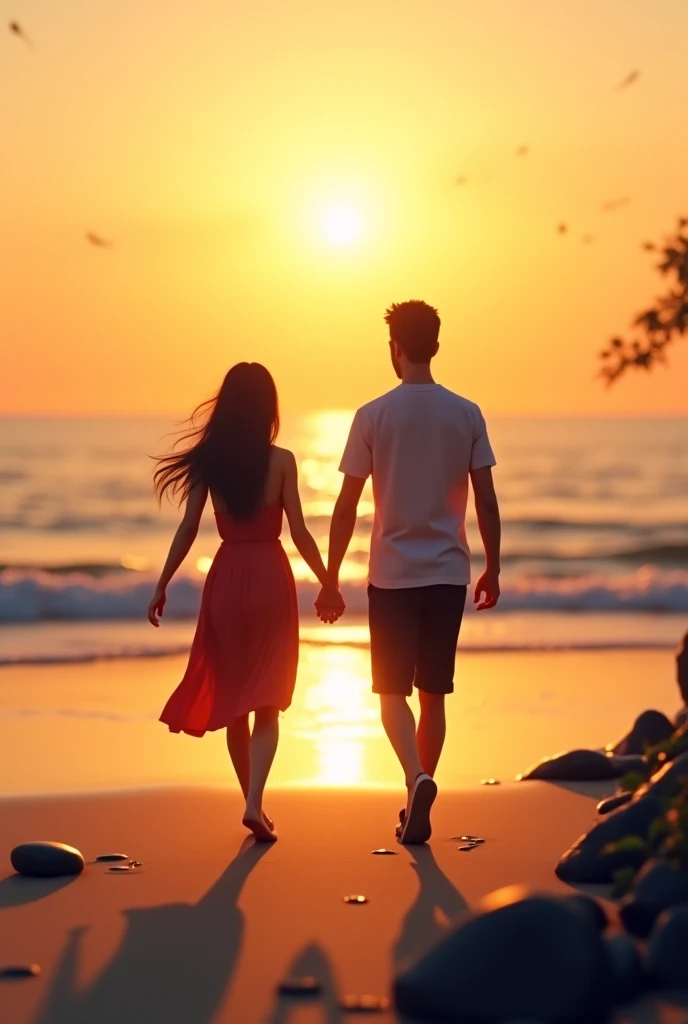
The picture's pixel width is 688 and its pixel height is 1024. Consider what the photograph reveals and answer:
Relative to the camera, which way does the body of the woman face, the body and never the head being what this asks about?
away from the camera

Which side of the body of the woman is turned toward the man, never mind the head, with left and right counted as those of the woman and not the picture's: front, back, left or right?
right

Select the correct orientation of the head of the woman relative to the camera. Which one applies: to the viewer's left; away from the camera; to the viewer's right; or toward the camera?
away from the camera

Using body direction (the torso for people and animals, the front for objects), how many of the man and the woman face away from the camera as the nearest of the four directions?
2

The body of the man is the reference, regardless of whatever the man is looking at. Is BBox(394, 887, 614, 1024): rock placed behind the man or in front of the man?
behind

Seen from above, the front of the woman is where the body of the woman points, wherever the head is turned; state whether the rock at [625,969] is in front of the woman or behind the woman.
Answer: behind

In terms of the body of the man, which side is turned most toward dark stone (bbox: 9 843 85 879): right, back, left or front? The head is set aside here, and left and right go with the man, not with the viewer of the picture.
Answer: left

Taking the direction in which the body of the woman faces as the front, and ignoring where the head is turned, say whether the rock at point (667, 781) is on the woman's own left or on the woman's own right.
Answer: on the woman's own right

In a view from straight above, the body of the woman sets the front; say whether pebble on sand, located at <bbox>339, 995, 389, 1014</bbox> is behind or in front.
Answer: behind

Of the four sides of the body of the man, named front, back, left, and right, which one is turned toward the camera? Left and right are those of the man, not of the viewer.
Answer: back

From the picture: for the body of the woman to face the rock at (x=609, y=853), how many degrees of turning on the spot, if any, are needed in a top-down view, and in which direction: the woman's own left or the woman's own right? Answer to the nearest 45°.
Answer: approximately 135° to the woman's own right
